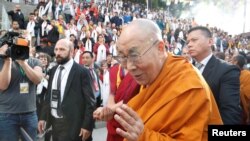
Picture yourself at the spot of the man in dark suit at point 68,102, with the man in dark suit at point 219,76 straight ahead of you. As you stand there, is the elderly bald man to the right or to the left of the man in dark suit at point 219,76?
right

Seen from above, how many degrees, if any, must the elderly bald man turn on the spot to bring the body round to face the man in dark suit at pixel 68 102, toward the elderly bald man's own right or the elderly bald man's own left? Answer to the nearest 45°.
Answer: approximately 90° to the elderly bald man's own right

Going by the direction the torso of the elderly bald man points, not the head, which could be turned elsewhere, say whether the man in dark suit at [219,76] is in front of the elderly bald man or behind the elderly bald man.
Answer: behind

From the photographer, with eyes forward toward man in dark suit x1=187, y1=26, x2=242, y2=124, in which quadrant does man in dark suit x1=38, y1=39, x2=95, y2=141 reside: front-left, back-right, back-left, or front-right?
front-left

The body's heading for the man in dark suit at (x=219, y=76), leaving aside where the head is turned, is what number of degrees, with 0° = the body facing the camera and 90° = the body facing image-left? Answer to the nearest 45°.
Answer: approximately 45°

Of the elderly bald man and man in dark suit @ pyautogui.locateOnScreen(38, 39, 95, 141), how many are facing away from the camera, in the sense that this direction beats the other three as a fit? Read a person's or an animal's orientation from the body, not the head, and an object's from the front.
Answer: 0

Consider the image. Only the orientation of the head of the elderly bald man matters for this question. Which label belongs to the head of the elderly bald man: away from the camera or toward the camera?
toward the camera

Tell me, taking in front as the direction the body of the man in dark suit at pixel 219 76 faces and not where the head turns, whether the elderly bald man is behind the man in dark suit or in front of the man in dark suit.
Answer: in front

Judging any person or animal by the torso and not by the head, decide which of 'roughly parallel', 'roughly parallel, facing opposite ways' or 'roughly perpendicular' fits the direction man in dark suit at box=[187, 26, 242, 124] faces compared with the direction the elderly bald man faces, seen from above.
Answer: roughly parallel
